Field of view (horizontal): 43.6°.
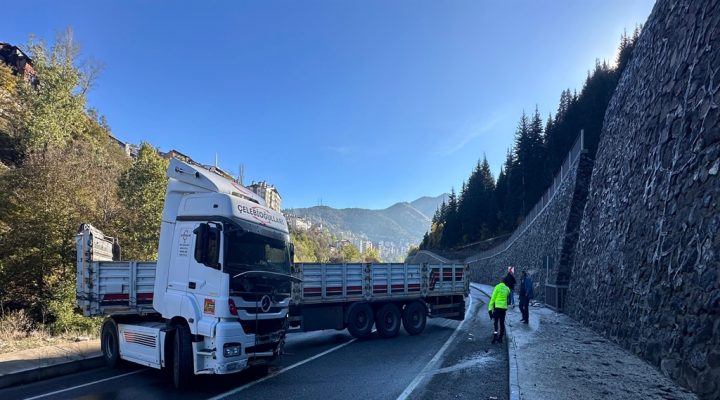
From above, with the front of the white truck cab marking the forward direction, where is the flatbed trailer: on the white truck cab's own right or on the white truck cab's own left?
on the white truck cab's own left

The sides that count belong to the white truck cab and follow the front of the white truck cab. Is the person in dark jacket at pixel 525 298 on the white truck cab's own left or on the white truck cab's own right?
on the white truck cab's own left

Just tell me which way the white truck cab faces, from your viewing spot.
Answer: facing the viewer and to the right of the viewer
